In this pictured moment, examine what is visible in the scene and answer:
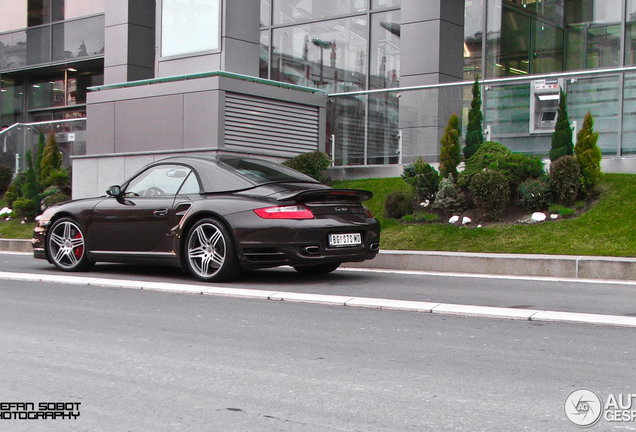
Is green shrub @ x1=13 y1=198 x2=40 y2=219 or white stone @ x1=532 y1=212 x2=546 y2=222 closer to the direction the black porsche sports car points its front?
the green shrub

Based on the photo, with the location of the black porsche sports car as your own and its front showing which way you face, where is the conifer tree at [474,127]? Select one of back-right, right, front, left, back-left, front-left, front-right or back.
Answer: right

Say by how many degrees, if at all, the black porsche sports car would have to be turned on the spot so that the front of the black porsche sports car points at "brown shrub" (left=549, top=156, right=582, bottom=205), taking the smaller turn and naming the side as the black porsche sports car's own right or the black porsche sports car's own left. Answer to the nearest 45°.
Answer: approximately 90° to the black porsche sports car's own right

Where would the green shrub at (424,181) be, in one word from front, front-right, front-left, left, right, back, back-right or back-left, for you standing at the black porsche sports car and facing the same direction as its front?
right

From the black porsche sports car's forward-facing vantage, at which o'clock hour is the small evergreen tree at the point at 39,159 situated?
The small evergreen tree is roughly at 1 o'clock from the black porsche sports car.

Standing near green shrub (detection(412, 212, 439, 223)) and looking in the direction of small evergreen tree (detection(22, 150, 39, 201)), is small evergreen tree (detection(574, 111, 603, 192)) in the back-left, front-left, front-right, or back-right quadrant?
back-right

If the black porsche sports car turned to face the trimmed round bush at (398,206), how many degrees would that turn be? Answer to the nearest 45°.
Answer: approximately 90° to its right

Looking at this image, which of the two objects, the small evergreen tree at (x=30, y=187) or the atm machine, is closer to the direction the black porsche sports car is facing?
the small evergreen tree

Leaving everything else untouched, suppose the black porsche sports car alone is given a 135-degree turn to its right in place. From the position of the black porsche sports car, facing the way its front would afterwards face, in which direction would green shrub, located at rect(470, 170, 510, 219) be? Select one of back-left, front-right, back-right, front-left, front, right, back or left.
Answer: front-left

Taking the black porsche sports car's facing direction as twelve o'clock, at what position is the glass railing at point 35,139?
The glass railing is roughly at 1 o'clock from the black porsche sports car.

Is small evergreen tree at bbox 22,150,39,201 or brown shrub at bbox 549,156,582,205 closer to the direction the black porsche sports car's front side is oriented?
the small evergreen tree

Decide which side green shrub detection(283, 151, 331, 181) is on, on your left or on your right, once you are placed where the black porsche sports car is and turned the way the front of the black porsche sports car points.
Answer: on your right

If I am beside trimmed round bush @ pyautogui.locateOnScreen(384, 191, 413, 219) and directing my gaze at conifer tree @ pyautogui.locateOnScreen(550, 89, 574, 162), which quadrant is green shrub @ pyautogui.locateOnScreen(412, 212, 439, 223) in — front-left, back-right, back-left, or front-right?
front-right

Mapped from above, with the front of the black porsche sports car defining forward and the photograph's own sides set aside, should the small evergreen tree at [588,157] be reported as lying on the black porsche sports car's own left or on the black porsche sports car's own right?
on the black porsche sports car's own right

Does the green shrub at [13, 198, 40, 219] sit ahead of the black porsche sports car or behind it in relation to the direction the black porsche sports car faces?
ahead

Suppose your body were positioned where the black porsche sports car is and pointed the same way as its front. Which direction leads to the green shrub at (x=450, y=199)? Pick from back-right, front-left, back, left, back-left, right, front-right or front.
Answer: right

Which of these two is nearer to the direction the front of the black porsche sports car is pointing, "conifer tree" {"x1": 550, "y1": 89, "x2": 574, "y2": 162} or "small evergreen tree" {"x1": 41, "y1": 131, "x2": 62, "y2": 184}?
the small evergreen tree

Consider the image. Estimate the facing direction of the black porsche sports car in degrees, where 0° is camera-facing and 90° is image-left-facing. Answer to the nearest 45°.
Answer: approximately 135°

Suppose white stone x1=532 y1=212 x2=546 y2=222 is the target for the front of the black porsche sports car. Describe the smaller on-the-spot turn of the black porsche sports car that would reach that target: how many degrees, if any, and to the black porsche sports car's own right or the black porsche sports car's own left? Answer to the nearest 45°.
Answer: approximately 90° to the black porsche sports car's own right
